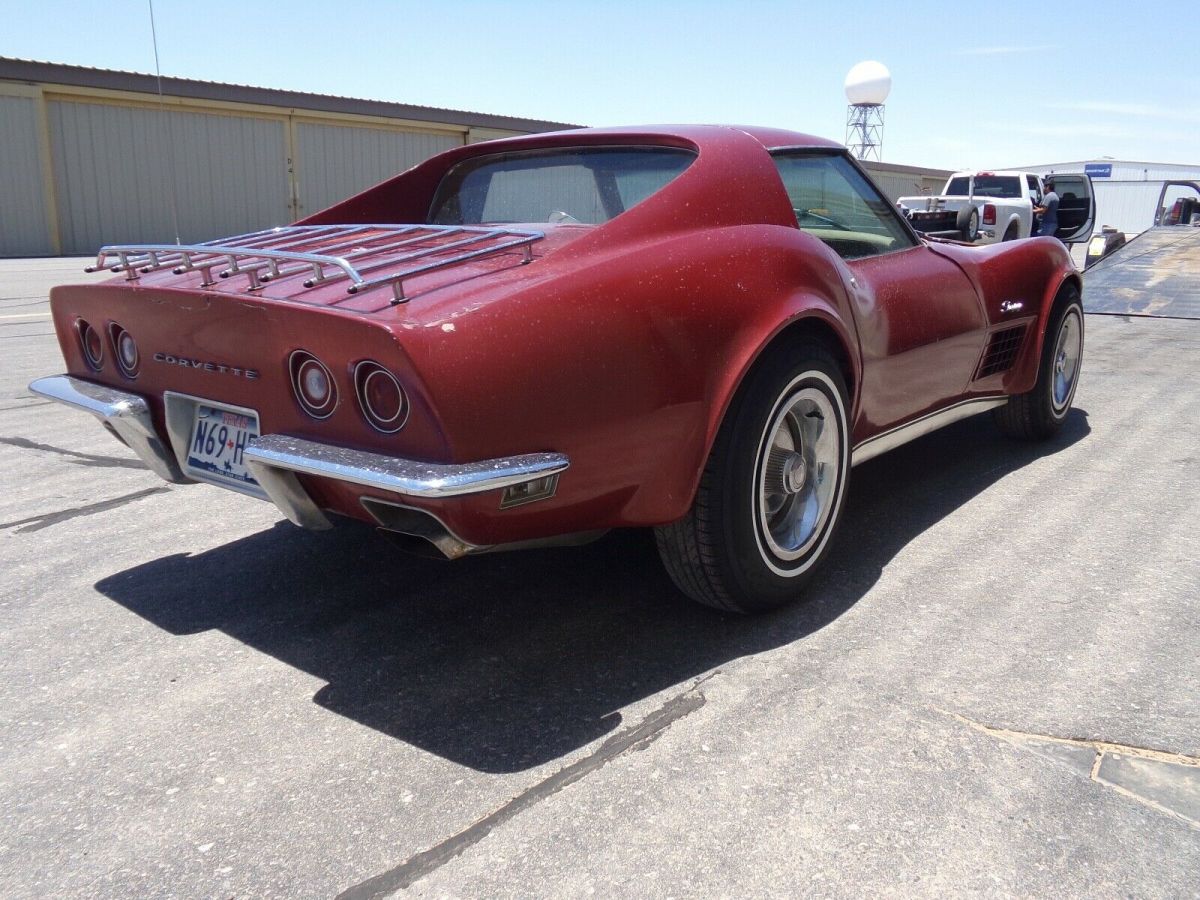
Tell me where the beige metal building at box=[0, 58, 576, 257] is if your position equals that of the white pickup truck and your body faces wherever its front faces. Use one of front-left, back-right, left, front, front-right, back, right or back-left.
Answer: back-left

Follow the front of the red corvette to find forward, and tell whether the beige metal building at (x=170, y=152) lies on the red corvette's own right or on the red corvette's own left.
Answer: on the red corvette's own left

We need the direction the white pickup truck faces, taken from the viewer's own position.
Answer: facing away from the viewer and to the right of the viewer

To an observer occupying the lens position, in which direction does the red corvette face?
facing away from the viewer and to the right of the viewer

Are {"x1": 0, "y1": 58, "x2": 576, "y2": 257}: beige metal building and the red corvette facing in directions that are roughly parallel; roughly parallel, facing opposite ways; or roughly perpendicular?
roughly perpendicular

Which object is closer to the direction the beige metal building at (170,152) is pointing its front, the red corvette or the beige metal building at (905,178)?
the red corvette

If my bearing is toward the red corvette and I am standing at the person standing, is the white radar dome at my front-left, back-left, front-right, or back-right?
back-right

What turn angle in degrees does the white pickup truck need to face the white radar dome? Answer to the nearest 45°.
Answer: approximately 45° to its left
